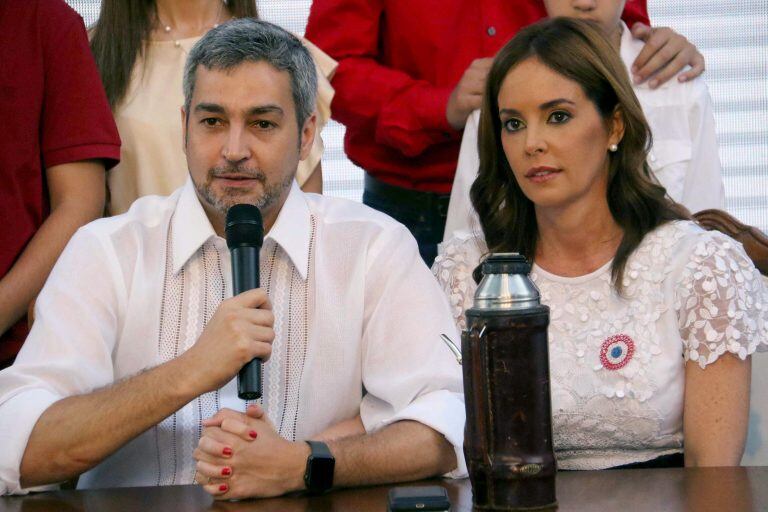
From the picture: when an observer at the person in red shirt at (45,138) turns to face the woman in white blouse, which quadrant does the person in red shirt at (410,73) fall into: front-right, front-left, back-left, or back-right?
front-left

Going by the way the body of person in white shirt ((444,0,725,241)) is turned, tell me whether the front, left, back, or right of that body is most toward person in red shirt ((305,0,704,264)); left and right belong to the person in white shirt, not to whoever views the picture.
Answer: right

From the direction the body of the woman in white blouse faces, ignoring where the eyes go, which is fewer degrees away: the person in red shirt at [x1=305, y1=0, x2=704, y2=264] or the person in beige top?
the person in beige top

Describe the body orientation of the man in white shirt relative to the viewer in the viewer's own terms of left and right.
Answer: facing the viewer

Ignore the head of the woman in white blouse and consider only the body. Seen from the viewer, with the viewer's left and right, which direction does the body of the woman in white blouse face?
facing the viewer and to the left of the viewer

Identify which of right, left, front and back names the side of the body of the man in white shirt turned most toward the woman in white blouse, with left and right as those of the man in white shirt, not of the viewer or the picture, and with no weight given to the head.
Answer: left

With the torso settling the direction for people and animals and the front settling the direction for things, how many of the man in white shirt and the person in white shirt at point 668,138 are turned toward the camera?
2

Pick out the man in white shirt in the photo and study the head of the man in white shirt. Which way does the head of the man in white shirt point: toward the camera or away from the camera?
toward the camera

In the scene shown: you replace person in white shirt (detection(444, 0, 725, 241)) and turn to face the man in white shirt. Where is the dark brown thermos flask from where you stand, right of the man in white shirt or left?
left

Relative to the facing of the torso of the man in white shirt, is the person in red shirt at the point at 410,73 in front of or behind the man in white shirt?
behind

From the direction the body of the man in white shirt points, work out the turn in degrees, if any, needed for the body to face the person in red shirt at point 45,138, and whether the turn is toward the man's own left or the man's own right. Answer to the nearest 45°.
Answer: approximately 135° to the man's own right
